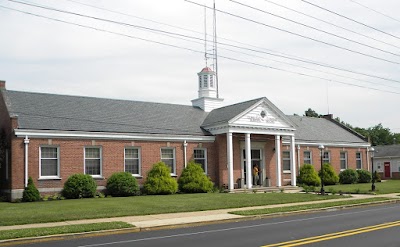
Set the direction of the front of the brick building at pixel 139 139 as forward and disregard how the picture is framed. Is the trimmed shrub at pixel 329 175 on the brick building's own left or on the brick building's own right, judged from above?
on the brick building's own left

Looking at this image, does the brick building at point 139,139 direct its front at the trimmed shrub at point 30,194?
no

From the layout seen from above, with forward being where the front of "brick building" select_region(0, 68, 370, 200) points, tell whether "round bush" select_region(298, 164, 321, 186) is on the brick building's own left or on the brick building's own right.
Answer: on the brick building's own left

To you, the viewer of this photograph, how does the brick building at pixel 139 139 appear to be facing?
facing the viewer and to the right of the viewer

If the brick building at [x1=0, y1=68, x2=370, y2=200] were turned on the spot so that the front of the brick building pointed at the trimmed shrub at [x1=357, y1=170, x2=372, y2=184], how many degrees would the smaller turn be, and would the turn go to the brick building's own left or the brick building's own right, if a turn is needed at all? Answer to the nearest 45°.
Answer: approximately 90° to the brick building's own left

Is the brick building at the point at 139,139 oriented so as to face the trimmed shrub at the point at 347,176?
no
